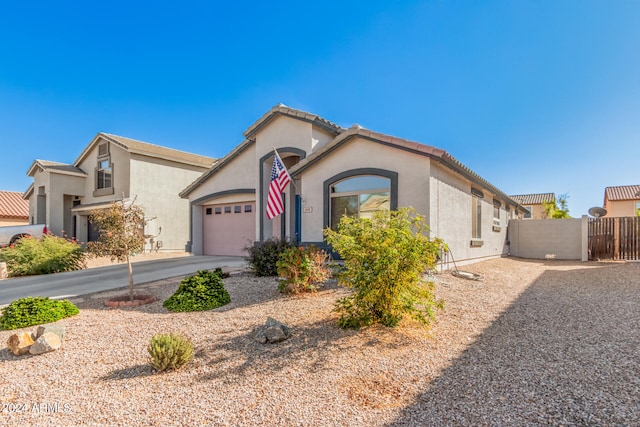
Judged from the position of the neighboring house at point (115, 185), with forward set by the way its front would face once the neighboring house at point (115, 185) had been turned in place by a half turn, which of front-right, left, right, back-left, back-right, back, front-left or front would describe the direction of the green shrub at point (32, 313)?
back-right

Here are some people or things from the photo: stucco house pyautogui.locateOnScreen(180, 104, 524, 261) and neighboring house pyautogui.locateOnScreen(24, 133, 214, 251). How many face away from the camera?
0

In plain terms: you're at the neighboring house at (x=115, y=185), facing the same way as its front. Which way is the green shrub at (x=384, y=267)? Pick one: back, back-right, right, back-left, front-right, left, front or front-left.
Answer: front-left

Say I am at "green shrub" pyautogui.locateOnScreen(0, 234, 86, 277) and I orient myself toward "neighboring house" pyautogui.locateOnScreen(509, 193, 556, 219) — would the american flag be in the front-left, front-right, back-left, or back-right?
front-right

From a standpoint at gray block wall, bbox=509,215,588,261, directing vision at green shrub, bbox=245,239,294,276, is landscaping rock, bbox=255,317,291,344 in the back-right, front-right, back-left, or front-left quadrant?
front-left

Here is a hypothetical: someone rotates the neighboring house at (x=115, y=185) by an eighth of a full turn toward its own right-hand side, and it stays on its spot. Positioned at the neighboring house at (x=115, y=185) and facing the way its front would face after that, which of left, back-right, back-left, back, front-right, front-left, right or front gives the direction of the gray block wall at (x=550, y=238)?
back-left

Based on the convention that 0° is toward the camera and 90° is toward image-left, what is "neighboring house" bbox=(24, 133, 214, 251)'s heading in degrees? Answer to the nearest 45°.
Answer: approximately 45°

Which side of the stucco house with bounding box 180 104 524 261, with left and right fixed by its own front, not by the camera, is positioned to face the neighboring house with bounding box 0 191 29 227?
right

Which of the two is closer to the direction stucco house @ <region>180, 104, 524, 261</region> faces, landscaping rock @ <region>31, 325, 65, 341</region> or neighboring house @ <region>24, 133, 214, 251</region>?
the landscaping rock

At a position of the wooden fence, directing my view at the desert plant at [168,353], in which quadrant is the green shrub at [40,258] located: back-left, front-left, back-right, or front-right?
front-right
